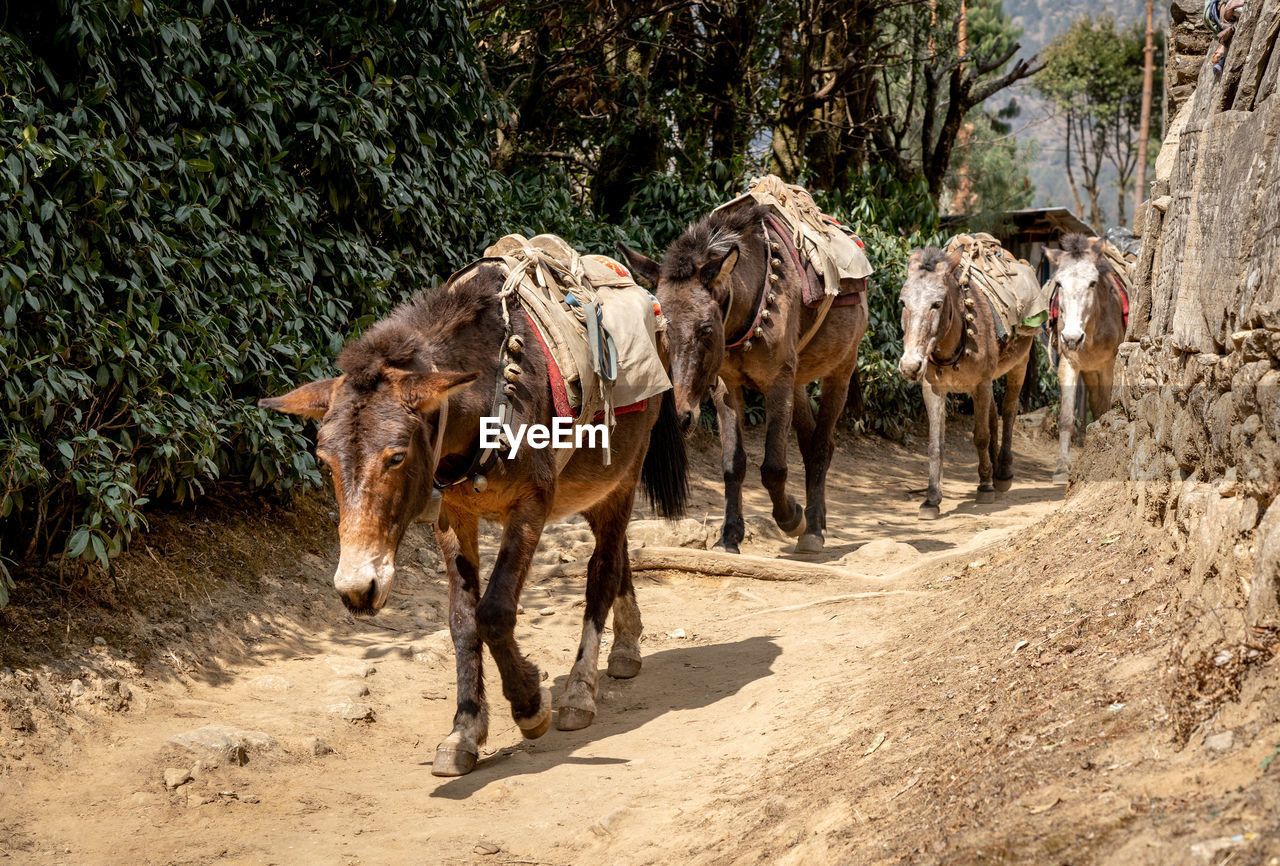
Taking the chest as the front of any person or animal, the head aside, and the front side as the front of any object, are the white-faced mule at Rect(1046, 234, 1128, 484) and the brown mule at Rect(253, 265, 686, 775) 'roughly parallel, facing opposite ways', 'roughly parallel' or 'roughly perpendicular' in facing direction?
roughly parallel

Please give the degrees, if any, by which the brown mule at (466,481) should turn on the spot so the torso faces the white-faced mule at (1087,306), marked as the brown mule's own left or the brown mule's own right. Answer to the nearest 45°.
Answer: approximately 180°

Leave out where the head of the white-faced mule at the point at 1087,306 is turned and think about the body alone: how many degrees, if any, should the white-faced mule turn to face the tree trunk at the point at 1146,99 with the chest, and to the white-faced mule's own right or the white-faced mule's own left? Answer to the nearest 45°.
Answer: approximately 180°

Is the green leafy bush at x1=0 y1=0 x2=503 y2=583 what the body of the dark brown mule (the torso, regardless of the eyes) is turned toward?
yes

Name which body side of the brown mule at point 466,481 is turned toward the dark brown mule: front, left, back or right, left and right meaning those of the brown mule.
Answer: back

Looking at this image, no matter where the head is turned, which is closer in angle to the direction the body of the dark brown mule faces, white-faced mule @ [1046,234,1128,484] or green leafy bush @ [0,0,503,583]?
the green leafy bush

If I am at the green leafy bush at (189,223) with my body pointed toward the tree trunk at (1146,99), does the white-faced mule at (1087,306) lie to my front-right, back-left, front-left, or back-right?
front-right

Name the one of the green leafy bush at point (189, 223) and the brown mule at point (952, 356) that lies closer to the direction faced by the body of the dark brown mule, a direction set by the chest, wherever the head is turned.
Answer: the green leafy bush

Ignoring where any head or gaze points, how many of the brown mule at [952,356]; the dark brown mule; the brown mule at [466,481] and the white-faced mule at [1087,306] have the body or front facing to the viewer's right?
0

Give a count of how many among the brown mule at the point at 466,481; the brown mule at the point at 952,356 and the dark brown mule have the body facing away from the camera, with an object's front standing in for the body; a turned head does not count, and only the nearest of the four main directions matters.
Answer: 0

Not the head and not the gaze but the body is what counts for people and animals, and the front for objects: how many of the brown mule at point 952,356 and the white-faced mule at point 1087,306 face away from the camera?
0

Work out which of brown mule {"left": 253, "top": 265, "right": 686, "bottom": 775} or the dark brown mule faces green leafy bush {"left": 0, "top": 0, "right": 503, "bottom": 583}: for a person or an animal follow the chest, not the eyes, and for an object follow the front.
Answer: the dark brown mule

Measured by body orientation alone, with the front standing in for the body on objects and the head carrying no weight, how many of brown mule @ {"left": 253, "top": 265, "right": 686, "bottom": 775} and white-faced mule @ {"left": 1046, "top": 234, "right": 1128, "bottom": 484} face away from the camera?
0

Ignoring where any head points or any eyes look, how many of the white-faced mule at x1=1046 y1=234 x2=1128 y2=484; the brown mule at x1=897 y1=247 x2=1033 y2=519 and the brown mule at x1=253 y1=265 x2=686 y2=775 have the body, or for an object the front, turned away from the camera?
0

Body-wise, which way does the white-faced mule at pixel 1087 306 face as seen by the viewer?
toward the camera

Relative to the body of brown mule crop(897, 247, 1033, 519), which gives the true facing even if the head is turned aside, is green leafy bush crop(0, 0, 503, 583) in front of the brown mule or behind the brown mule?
in front

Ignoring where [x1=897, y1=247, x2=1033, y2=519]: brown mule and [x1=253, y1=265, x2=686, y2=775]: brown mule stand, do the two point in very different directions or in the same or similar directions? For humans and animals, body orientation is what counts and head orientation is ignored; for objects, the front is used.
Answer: same or similar directions

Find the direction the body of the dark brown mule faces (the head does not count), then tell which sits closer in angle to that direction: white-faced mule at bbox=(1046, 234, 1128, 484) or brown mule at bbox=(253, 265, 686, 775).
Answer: the brown mule

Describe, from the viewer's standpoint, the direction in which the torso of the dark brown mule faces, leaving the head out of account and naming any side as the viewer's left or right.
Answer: facing the viewer and to the left of the viewer

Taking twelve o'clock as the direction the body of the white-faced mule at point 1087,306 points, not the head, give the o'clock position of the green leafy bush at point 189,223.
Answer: The green leafy bush is roughly at 1 o'clock from the white-faced mule.
